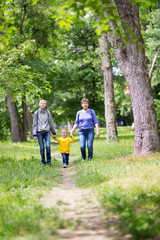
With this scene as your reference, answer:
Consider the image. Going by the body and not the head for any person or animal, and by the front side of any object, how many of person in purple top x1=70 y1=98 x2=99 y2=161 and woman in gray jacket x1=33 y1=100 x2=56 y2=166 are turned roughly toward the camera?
2

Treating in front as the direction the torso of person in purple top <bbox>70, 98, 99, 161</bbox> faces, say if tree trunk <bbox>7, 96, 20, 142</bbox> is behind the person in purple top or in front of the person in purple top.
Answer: behind

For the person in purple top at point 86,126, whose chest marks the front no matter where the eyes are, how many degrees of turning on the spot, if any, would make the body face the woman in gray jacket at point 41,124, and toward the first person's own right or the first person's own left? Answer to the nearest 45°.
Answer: approximately 90° to the first person's own right

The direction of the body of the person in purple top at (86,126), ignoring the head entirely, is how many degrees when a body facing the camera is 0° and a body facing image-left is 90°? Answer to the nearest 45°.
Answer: approximately 0°

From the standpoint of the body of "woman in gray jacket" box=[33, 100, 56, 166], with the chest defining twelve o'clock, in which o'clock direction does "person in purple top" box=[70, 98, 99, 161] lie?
The person in purple top is roughly at 9 o'clock from the woman in gray jacket.

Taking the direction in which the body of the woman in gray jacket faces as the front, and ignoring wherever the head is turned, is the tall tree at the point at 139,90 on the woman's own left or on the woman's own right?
on the woman's own left

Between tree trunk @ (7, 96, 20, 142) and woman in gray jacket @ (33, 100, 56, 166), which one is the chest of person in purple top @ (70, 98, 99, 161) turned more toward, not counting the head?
the woman in gray jacket

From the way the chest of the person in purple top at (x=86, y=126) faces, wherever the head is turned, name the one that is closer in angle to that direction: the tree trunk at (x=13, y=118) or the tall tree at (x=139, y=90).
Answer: the tall tree

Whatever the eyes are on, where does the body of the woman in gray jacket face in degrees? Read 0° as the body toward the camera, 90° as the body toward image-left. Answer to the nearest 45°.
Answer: approximately 0°
